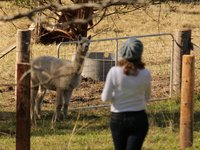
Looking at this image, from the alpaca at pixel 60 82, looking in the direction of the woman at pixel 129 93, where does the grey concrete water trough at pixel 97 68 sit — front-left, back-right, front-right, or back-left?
back-left

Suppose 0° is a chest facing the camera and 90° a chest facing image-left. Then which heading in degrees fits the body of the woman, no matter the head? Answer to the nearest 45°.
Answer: approximately 180°

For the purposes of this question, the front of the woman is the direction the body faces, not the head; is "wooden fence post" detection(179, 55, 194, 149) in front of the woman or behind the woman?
in front

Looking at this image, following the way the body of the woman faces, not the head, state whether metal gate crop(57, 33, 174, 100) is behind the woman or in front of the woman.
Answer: in front

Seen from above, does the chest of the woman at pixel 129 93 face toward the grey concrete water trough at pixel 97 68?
yes
